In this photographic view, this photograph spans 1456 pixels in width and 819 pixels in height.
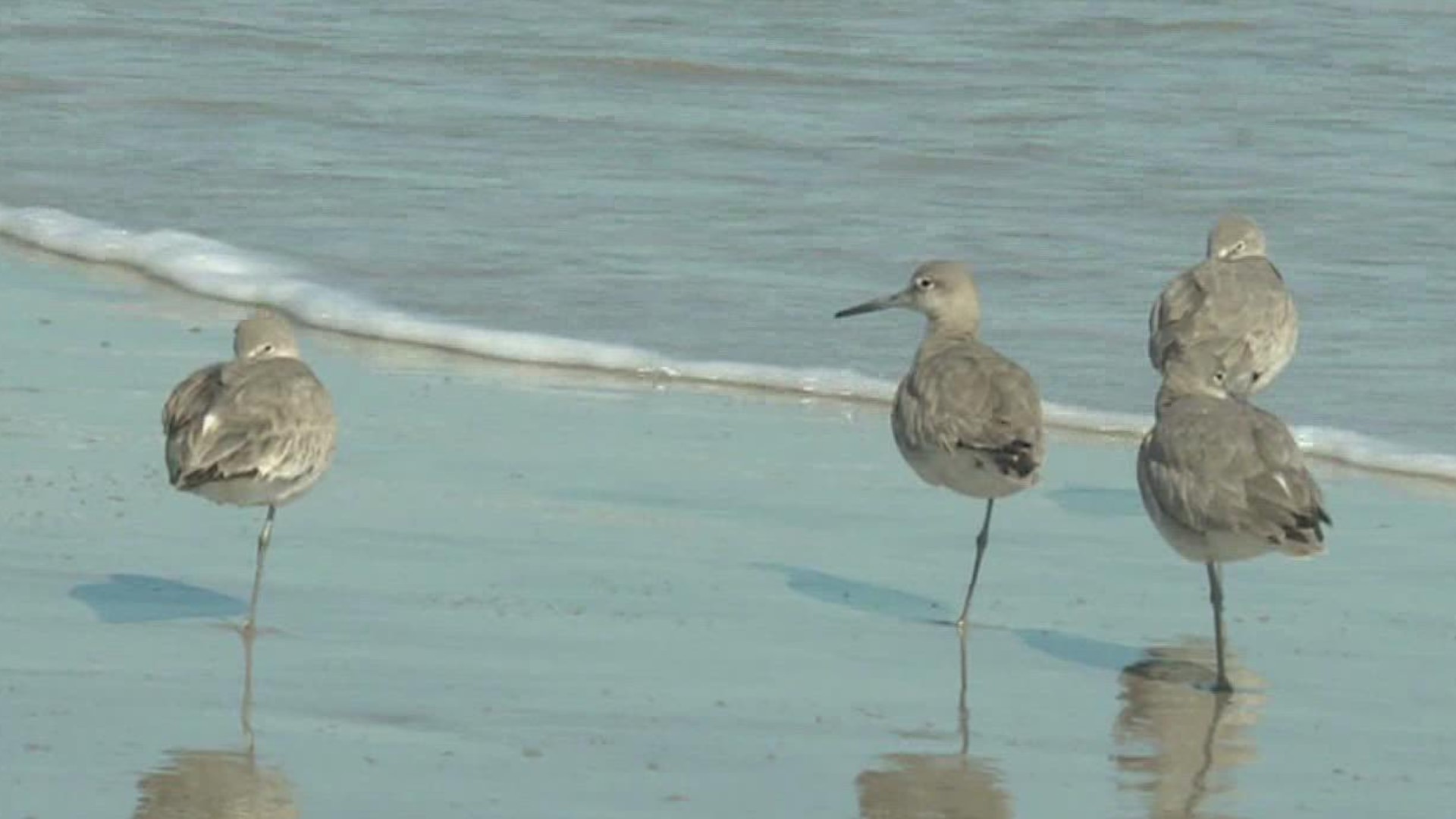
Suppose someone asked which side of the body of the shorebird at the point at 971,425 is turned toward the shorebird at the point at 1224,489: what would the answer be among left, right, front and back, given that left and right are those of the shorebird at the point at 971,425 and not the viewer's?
back

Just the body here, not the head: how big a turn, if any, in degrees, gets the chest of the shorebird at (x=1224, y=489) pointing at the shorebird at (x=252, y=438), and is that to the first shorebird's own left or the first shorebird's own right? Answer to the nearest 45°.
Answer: approximately 45° to the first shorebird's own left

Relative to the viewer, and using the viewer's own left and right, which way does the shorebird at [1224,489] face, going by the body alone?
facing away from the viewer and to the left of the viewer

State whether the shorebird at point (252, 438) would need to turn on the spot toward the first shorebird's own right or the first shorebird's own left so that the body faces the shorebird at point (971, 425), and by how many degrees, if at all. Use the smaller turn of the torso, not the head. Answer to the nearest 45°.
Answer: approximately 45° to the first shorebird's own right

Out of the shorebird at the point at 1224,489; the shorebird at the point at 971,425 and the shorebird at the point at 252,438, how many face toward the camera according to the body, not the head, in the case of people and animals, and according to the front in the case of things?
0

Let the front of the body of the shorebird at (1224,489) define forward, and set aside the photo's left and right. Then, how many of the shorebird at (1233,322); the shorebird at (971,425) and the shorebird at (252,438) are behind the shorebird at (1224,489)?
0

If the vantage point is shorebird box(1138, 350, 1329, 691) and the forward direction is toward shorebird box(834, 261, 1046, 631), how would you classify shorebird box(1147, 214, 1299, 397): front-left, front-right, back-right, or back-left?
front-right

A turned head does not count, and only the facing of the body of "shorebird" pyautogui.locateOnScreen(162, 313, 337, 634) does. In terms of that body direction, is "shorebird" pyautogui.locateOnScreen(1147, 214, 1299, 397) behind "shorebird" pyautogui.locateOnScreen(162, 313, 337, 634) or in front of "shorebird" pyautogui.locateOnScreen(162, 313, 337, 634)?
in front

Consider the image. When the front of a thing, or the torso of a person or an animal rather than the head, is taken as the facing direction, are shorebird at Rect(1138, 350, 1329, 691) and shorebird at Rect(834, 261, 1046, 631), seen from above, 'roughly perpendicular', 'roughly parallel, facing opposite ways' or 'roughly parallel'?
roughly parallel

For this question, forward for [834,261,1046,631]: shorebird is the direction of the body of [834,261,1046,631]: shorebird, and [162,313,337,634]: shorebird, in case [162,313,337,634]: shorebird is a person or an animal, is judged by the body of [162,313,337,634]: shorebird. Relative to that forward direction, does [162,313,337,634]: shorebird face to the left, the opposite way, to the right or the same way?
to the right

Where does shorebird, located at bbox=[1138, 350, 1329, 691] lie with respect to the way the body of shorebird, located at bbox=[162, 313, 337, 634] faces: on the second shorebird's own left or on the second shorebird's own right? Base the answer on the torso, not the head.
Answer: on the second shorebird's own right

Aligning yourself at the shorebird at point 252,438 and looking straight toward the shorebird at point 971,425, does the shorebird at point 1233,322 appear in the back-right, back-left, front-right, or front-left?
front-left

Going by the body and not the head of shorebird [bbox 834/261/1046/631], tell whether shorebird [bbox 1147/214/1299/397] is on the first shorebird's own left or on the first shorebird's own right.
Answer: on the first shorebird's own right

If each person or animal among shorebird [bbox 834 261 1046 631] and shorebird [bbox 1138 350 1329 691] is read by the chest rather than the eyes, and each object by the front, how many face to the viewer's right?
0
